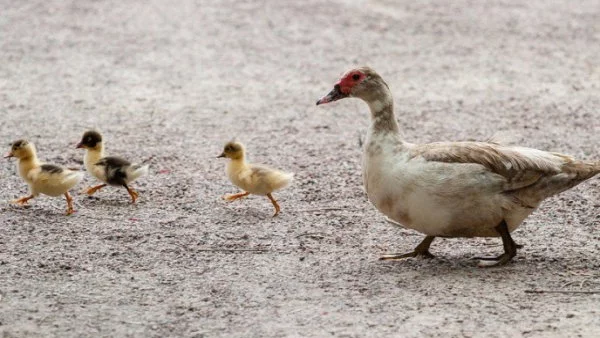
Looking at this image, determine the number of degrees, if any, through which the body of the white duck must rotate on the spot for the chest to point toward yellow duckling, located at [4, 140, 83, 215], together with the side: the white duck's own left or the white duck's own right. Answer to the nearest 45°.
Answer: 0° — it already faces it

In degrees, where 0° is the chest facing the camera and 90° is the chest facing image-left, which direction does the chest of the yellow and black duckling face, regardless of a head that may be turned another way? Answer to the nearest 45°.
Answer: approximately 90°

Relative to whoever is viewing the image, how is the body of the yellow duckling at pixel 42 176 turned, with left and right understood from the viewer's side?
facing to the left of the viewer

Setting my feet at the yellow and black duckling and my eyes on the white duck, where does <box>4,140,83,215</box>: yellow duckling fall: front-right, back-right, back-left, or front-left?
back-right

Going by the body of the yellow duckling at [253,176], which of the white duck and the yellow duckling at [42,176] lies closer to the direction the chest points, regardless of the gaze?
the yellow duckling

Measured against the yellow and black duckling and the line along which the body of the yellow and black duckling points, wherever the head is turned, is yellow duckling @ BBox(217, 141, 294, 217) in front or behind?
behind

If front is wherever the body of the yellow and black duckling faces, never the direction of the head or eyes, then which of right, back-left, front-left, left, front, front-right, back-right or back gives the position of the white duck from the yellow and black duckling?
back-left

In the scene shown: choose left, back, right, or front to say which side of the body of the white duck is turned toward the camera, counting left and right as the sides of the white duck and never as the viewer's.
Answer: left

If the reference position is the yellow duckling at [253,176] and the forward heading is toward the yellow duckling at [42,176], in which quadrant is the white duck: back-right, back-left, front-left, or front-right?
back-left

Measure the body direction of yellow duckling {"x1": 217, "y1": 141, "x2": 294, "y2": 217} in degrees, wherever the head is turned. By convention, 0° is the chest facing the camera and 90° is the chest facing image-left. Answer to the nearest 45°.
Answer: approximately 90°

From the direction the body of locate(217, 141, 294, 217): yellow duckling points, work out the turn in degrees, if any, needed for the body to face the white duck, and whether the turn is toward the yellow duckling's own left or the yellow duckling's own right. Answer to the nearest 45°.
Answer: approximately 135° to the yellow duckling's own left
